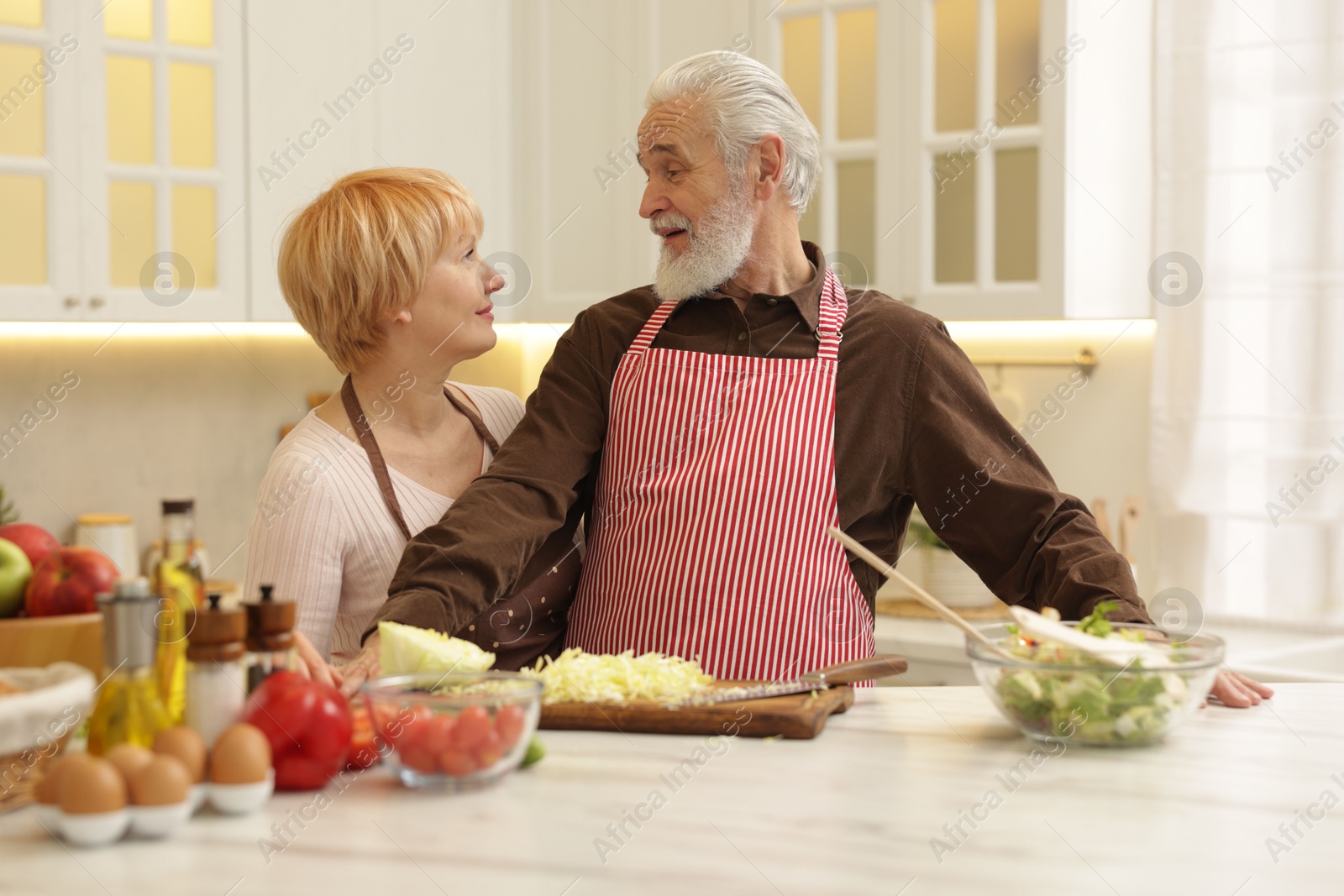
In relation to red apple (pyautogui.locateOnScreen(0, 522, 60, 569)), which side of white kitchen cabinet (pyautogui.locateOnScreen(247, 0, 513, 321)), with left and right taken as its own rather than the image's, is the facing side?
front

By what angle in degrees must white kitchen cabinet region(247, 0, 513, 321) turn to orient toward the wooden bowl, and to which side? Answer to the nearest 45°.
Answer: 0° — it already faces it

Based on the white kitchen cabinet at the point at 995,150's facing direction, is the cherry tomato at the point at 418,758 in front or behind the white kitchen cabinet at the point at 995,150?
in front

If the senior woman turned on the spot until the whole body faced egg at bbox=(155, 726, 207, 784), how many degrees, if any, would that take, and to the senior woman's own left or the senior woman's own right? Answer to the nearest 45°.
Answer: approximately 45° to the senior woman's own right

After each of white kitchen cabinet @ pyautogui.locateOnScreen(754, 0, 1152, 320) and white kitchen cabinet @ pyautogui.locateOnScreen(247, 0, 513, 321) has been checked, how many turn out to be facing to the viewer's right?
0

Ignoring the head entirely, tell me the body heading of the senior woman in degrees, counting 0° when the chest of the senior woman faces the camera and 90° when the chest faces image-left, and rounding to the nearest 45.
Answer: approximately 315°

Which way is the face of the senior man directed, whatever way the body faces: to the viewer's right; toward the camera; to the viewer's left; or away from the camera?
to the viewer's left

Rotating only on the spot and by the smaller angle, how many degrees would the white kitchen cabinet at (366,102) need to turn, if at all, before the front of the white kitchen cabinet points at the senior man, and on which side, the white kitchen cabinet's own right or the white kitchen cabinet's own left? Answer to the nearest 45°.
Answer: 0° — it already faces them

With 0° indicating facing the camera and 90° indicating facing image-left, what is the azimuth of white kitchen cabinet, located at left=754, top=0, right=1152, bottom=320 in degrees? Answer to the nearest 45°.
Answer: approximately 45°

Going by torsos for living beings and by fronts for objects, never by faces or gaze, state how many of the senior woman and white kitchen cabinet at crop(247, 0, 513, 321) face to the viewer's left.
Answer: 0

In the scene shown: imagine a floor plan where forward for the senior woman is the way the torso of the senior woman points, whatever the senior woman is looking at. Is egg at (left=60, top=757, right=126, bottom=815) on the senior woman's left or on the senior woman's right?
on the senior woman's right

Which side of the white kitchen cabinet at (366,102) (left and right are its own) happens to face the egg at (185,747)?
front

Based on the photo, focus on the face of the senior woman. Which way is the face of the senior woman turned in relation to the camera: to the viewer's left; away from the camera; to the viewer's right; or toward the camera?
to the viewer's right

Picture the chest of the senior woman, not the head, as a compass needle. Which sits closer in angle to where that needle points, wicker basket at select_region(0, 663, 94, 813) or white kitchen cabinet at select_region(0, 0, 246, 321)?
the wicker basket

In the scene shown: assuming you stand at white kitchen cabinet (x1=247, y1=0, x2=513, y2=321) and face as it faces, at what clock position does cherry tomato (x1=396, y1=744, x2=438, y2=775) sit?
The cherry tomato is roughly at 12 o'clock from the white kitchen cabinet.

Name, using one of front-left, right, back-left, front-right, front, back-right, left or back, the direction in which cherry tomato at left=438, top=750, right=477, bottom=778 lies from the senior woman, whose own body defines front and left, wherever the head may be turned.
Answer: front-right
